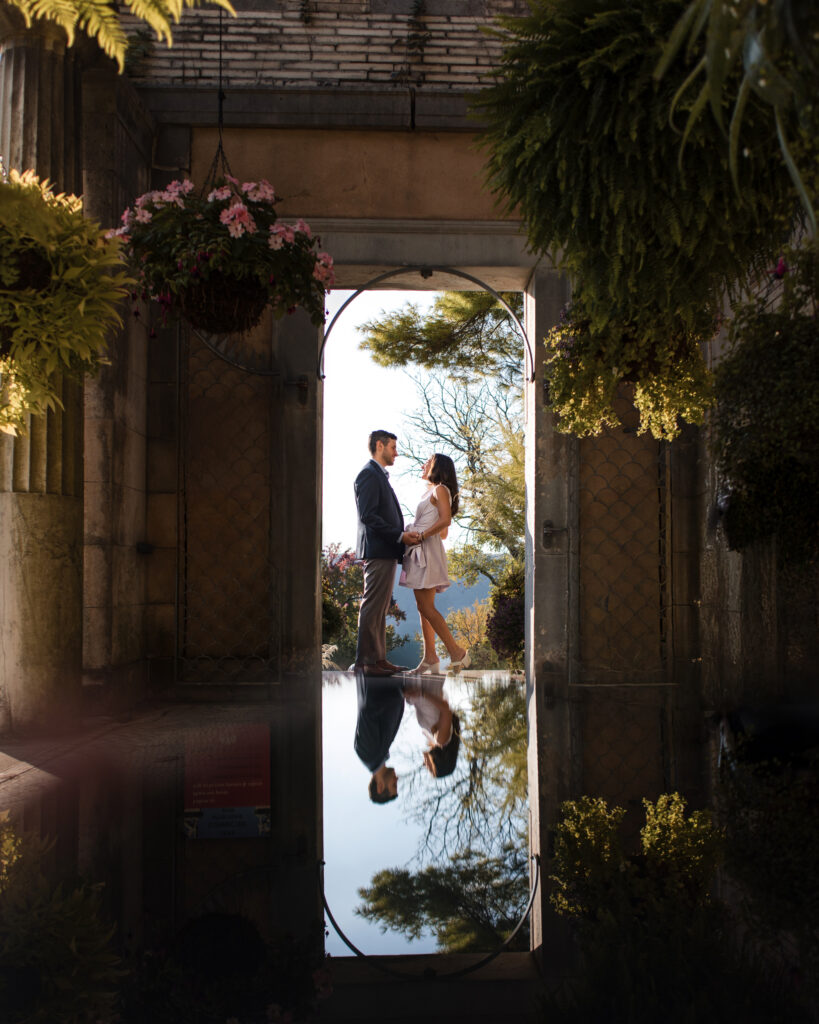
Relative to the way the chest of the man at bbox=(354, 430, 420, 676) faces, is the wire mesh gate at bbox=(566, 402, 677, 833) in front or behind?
in front

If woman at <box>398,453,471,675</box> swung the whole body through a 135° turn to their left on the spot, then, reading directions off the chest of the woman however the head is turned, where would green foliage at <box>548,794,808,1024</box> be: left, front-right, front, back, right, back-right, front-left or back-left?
front-right

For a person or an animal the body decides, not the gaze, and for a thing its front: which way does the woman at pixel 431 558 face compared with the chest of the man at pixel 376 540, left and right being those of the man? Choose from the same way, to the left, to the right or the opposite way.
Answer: the opposite way

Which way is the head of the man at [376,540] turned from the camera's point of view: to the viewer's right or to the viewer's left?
to the viewer's right

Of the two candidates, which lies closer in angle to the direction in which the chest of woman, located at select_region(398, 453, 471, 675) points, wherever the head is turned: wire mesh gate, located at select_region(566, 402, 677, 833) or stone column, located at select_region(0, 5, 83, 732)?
the stone column

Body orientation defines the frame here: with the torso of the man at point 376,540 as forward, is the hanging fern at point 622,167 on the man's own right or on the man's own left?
on the man's own right

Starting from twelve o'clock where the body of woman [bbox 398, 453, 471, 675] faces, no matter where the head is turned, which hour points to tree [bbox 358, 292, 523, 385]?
The tree is roughly at 3 o'clock from the woman.

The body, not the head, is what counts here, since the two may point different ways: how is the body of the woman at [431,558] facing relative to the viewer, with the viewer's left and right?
facing to the left of the viewer

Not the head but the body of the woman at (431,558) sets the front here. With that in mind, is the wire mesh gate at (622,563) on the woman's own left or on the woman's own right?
on the woman's own left

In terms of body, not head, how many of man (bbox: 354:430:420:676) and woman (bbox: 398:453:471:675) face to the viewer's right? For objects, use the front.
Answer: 1

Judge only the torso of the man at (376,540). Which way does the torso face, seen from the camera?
to the viewer's right

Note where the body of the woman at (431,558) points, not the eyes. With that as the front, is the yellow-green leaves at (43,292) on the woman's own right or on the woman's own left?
on the woman's own left
